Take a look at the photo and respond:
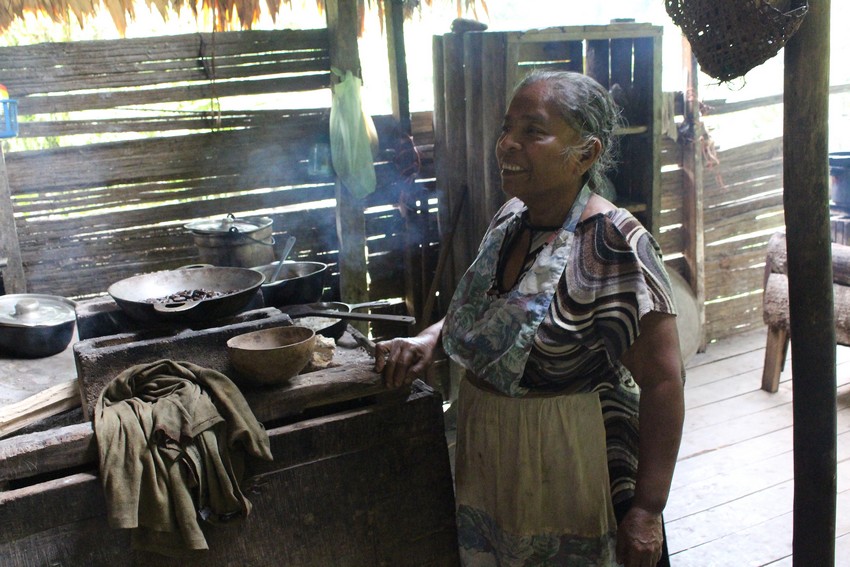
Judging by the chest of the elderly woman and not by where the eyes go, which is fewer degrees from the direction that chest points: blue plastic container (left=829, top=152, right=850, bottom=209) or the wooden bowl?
the wooden bowl

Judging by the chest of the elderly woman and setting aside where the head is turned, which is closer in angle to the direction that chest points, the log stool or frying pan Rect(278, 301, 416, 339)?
the frying pan

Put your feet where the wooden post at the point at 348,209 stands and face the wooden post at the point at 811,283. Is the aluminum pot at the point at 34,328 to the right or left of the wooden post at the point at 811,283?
right

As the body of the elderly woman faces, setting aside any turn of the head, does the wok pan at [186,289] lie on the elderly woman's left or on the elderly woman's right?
on the elderly woman's right

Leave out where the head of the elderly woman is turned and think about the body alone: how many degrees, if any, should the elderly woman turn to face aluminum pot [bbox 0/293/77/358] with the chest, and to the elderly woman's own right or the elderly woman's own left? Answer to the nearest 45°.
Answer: approximately 45° to the elderly woman's own right

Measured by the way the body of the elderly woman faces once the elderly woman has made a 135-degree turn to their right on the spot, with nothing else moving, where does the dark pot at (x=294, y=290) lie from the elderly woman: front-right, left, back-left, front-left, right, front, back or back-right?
front-left

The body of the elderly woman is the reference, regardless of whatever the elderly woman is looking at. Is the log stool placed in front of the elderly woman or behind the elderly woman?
behind

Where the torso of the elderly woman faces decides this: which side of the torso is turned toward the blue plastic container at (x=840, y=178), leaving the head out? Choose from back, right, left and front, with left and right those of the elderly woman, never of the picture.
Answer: back

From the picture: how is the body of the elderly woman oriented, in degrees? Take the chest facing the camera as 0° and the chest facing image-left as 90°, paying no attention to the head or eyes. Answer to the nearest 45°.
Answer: approximately 45°

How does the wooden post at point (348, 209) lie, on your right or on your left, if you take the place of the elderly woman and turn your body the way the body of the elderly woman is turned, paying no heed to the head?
on your right
